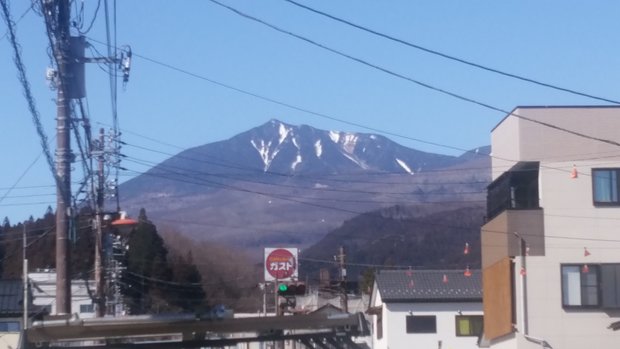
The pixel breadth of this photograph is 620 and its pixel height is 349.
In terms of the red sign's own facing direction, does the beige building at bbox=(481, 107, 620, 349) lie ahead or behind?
ahead

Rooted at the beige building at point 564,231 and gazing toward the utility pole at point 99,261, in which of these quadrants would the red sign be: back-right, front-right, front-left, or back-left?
front-right

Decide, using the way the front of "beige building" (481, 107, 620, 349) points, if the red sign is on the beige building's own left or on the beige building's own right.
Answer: on the beige building's own right

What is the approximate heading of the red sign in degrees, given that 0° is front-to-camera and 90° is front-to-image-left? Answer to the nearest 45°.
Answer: approximately 0°

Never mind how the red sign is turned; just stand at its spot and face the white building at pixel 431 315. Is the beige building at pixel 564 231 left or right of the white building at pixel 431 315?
right

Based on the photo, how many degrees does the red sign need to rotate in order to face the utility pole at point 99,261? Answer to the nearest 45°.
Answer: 0° — it already faces it
